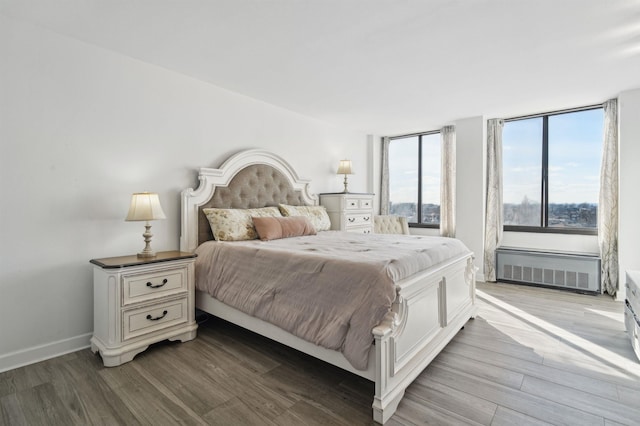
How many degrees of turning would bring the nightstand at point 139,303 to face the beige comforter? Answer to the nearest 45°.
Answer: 0° — it already faces it

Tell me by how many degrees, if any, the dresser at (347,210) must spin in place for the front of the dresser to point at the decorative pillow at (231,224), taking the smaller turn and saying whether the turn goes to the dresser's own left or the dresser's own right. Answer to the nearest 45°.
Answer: approximately 90° to the dresser's own right

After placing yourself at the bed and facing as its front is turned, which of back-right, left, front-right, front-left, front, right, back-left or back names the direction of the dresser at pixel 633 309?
front-left

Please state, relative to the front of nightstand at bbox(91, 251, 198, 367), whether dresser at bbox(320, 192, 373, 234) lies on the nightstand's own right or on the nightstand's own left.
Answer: on the nightstand's own left

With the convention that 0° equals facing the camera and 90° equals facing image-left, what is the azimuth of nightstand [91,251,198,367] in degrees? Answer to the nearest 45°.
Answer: approximately 315°

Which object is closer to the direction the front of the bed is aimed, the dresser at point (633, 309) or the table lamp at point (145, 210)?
the dresser

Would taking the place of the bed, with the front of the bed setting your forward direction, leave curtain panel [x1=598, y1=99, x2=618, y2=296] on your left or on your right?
on your left

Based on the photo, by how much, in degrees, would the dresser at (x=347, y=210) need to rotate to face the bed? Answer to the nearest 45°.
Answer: approximately 45° to its right

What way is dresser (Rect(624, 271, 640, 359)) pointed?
to the viewer's left

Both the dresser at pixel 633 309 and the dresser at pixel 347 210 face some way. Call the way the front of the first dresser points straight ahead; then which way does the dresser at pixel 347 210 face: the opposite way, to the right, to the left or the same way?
the opposite way
